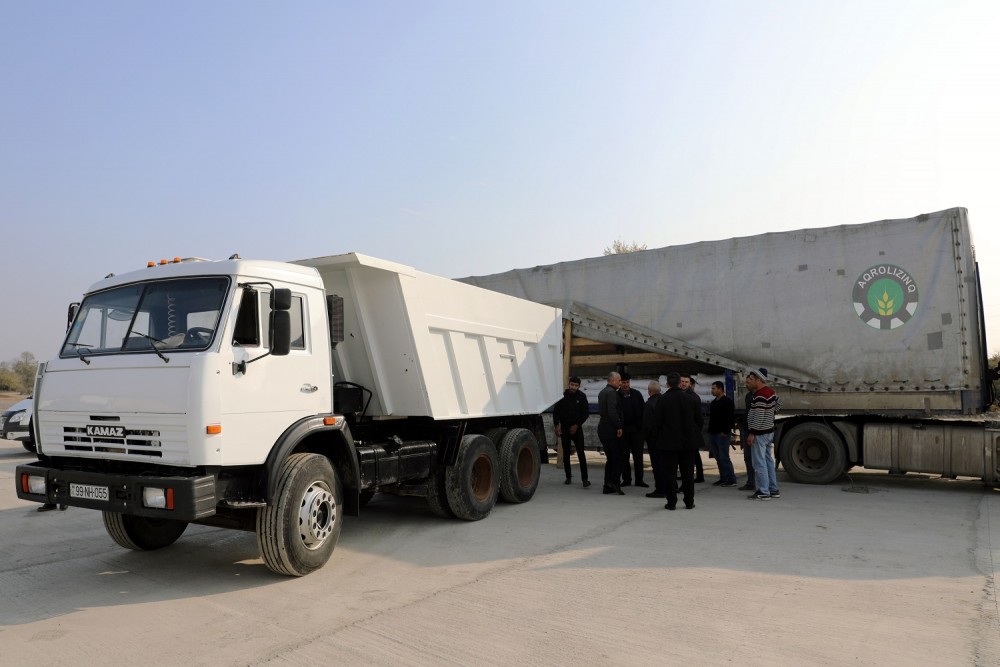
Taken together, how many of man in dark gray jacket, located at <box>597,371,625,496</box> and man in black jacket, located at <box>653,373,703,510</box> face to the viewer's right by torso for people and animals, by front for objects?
1

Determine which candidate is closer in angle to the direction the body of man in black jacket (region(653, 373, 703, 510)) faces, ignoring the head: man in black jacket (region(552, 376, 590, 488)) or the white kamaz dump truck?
the man in black jacket

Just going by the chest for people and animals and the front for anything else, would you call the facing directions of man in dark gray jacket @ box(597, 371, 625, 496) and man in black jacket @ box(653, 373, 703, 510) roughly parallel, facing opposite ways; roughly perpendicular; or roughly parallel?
roughly perpendicular

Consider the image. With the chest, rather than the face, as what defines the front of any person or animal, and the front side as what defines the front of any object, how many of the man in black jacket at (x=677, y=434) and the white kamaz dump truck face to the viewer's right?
0

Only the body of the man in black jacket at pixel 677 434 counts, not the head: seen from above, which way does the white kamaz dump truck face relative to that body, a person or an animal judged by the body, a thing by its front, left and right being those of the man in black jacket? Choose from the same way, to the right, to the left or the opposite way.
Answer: the opposite way

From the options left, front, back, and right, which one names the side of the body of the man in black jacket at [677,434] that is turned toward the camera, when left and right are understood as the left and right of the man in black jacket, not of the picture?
back

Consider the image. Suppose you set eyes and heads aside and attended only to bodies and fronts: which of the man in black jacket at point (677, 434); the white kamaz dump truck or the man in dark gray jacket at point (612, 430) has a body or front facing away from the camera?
the man in black jacket at point (677, 434)

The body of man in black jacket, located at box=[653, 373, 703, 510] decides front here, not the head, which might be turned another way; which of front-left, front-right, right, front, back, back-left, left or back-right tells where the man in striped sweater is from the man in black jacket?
front-right

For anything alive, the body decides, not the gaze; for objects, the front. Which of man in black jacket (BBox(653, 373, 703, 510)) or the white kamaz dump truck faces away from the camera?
the man in black jacket

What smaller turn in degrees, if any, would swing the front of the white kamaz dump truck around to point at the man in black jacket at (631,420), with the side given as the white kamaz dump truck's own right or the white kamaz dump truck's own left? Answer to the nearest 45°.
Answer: approximately 180°

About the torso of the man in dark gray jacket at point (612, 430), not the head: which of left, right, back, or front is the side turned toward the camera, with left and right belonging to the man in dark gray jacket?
right

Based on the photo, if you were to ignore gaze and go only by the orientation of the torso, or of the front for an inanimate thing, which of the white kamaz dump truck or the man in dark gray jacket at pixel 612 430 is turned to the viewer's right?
the man in dark gray jacket

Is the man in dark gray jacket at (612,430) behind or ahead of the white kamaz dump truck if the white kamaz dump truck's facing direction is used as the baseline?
behind

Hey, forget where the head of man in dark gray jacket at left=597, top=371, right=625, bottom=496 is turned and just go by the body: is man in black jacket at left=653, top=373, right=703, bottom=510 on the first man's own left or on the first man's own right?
on the first man's own right

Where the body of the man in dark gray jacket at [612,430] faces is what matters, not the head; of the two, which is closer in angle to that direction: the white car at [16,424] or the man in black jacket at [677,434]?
the man in black jacket

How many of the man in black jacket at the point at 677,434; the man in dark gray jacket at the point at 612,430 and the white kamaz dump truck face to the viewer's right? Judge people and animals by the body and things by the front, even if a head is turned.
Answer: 1

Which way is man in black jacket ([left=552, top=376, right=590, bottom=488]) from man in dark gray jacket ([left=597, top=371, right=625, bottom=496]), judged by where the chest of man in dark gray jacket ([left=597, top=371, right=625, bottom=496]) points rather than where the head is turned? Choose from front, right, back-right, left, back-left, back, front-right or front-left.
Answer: back-left

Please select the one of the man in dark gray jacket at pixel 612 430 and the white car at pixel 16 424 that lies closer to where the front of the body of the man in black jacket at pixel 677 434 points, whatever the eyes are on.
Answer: the man in dark gray jacket
